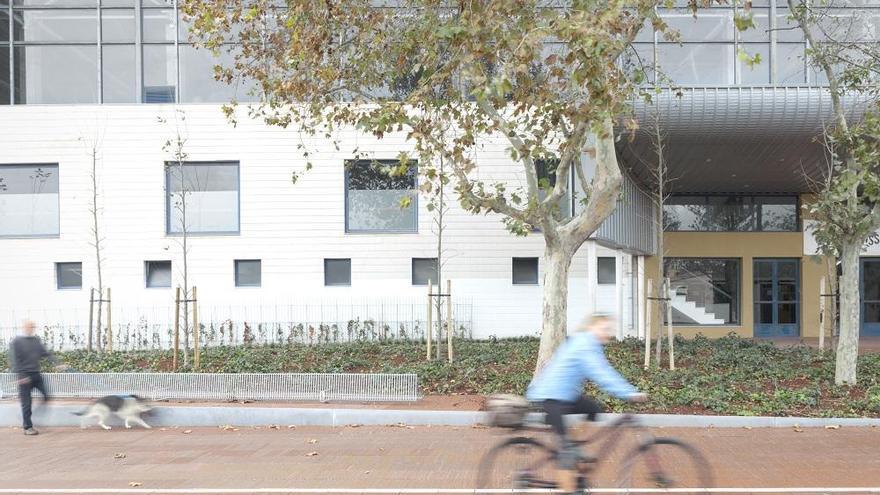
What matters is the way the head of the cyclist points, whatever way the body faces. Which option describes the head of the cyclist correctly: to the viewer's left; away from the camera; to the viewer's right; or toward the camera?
to the viewer's right

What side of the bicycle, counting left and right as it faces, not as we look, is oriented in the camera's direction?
right

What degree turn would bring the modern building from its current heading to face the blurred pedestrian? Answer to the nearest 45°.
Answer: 0° — it already faces them

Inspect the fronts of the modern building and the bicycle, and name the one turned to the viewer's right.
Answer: the bicycle

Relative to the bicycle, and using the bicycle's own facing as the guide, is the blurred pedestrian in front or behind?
behind

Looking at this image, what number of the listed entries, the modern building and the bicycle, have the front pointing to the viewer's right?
1

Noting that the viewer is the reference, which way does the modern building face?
facing the viewer

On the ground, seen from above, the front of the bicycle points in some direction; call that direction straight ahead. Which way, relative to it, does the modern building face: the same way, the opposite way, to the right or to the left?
to the right

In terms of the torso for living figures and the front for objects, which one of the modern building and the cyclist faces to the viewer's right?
the cyclist

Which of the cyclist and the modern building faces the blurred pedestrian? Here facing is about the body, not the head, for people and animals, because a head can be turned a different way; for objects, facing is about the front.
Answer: the modern building

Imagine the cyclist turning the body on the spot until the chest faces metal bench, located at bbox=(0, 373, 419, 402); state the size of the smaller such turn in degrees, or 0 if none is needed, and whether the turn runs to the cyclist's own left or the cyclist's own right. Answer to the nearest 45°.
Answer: approximately 135° to the cyclist's own left

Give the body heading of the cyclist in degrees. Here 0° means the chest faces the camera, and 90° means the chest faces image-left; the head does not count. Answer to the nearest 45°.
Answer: approximately 270°
